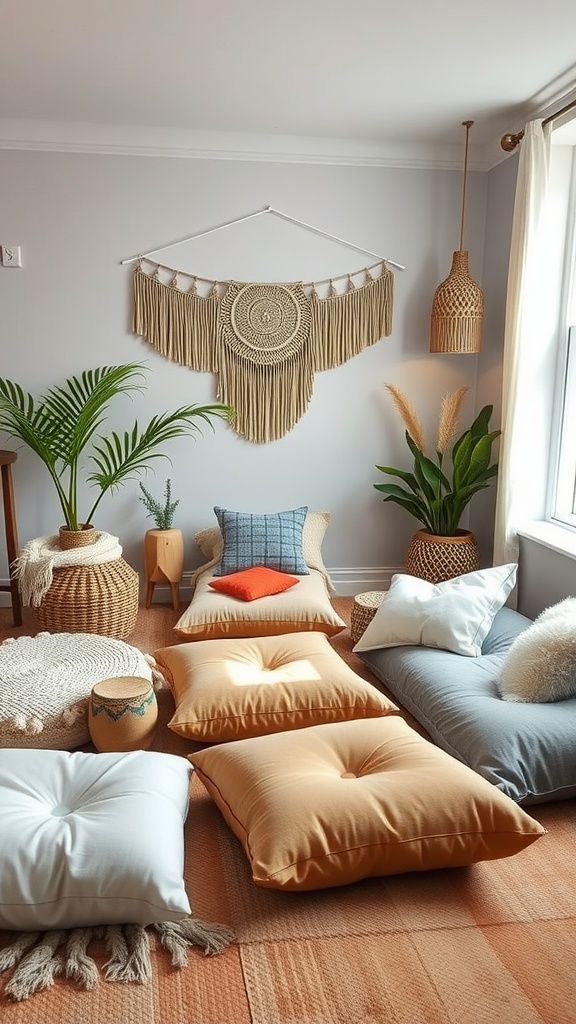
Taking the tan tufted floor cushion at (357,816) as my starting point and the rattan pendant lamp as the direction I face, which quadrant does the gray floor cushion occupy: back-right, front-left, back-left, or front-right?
front-right

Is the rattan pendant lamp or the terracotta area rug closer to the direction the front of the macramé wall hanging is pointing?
the terracotta area rug

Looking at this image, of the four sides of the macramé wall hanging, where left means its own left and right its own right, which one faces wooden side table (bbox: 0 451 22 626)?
right

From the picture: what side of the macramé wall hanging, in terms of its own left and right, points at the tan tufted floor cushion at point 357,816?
front

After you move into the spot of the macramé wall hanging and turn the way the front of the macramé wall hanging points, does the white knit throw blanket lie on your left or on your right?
on your right

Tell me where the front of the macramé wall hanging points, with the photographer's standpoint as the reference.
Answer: facing the viewer

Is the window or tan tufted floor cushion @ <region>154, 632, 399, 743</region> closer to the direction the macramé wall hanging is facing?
the tan tufted floor cushion

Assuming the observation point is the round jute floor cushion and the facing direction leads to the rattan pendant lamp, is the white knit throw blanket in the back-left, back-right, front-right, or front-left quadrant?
front-left

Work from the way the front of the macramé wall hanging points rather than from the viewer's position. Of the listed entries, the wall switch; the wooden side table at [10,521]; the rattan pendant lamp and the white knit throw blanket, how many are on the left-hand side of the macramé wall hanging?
1

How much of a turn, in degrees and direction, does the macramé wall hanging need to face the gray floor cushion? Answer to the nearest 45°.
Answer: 0° — it already faces it

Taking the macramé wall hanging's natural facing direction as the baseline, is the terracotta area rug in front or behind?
in front

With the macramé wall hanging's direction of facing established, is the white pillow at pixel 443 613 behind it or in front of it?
in front

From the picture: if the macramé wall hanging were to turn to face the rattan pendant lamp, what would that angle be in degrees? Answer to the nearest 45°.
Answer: approximately 90° to its left
